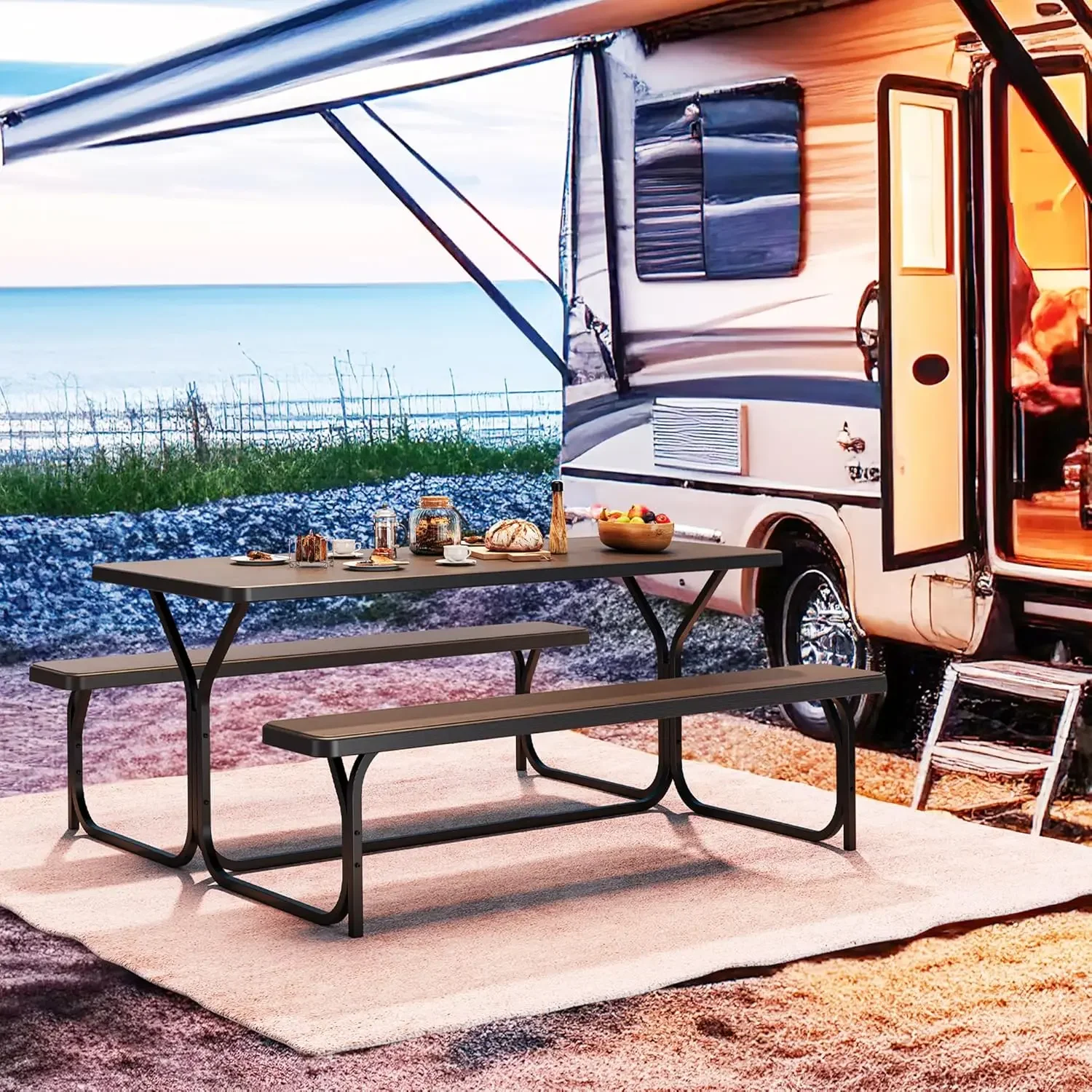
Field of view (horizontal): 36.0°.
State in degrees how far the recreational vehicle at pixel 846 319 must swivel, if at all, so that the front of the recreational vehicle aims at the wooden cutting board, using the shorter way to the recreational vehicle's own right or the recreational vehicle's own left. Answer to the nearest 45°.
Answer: approximately 90° to the recreational vehicle's own right

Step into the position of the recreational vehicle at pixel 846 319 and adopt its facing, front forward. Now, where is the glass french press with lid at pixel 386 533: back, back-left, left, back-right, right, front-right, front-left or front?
right

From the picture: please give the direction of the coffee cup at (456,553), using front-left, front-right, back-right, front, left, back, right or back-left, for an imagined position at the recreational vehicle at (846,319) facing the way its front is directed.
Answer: right

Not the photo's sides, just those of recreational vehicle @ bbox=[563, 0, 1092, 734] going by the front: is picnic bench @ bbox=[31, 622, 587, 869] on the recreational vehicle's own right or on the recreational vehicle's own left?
on the recreational vehicle's own right

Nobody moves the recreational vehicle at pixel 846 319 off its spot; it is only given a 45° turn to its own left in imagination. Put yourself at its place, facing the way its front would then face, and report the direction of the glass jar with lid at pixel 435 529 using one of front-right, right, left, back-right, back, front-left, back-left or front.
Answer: back-right

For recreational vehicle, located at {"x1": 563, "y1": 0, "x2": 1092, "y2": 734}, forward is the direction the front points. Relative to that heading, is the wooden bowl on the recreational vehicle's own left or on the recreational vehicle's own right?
on the recreational vehicle's own right

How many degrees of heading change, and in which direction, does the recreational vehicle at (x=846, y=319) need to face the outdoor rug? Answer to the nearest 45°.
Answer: approximately 90° to its right

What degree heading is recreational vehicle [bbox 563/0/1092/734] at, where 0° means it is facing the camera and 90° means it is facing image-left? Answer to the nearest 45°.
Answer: approximately 315°

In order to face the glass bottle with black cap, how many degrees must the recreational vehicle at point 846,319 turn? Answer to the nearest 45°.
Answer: approximately 90° to its right

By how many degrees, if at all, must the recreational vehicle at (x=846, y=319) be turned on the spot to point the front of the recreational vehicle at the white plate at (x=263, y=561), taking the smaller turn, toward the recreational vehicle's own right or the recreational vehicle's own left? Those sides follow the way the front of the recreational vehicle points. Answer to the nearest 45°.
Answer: approximately 90° to the recreational vehicle's own right
